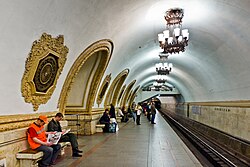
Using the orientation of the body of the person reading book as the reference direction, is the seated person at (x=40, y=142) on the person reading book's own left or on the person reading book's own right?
on the person reading book's own right

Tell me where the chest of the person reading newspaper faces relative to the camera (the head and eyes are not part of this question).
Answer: to the viewer's right

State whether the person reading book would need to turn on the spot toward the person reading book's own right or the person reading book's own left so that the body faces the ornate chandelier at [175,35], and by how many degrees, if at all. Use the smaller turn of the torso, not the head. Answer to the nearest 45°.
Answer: approximately 45° to the person reading book's own left

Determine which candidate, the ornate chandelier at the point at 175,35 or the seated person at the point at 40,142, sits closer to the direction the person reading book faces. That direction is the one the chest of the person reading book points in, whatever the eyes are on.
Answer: the ornate chandelier

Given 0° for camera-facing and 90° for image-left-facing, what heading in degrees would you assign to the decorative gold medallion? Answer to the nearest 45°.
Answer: approximately 315°

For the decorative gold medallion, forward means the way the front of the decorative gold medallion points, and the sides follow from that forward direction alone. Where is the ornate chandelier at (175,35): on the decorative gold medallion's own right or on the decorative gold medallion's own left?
on the decorative gold medallion's own left

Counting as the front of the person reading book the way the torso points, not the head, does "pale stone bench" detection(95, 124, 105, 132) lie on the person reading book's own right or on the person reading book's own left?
on the person reading book's own left
